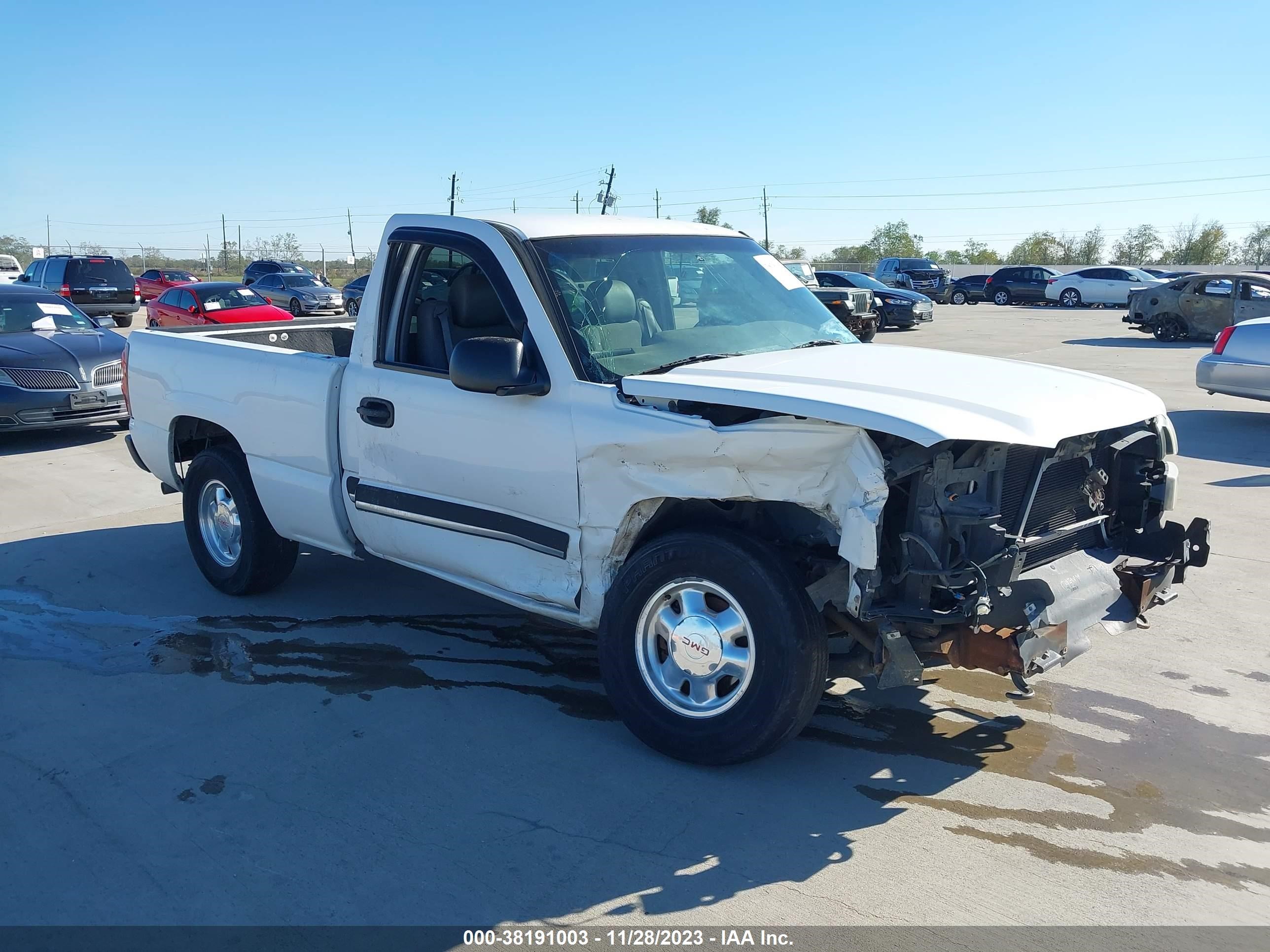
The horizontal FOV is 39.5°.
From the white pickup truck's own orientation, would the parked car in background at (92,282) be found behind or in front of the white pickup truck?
behind

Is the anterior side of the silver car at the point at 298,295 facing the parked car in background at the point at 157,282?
no

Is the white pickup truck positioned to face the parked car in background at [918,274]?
no

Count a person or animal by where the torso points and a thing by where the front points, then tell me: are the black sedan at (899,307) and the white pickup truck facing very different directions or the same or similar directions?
same or similar directions

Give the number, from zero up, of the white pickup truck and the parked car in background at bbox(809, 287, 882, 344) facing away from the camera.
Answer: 0

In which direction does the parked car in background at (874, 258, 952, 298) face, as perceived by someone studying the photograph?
facing the viewer and to the right of the viewer

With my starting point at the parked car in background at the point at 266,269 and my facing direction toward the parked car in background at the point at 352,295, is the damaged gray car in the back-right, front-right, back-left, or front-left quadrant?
front-left

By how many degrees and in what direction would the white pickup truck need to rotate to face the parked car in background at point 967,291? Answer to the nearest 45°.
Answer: approximately 135° to its left

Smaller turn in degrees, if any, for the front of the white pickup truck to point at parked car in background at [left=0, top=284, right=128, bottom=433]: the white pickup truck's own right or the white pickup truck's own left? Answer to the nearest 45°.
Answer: approximately 180°

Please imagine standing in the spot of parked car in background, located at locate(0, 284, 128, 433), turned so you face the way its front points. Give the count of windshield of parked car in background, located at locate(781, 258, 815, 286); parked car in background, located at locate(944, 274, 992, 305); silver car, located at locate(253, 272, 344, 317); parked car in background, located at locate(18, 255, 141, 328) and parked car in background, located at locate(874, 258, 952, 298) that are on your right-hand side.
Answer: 0

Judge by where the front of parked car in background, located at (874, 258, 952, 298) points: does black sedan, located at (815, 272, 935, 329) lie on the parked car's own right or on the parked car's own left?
on the parked car's own right

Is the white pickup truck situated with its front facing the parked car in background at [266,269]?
no
